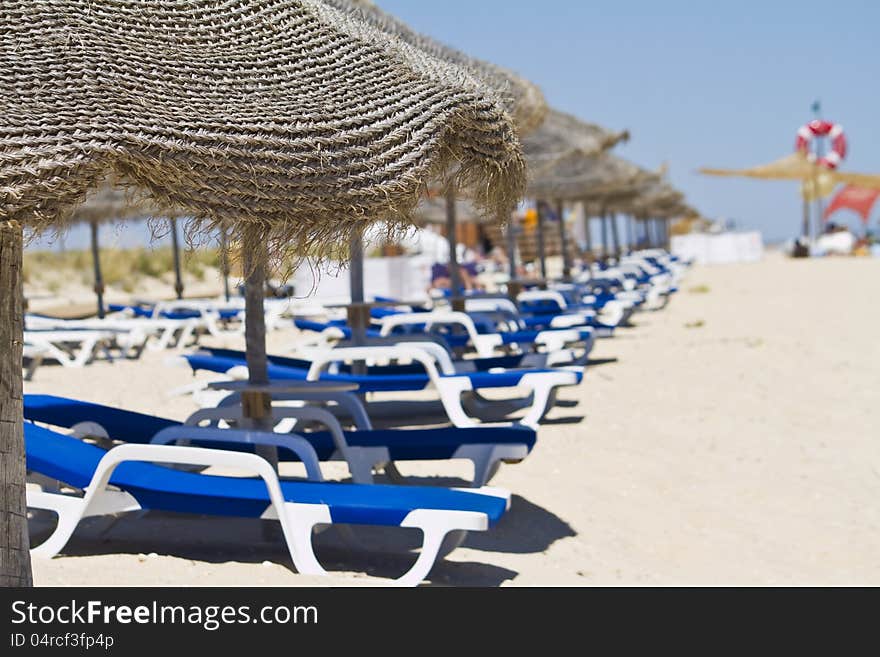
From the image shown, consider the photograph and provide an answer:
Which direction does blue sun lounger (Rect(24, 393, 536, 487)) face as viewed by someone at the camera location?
facing to the right of the viewer

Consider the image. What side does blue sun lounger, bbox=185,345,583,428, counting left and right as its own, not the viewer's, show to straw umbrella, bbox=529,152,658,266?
left

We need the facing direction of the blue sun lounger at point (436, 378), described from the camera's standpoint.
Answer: facing to the right of the viewer

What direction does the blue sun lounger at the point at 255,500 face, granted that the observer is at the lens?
facing to the right of the viewer

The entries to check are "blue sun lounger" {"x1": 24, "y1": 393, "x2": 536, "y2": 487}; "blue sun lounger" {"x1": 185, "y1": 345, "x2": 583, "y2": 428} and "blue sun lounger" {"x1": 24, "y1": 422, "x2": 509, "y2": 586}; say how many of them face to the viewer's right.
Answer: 3

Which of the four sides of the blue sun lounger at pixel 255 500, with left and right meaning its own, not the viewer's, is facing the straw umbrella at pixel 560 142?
left

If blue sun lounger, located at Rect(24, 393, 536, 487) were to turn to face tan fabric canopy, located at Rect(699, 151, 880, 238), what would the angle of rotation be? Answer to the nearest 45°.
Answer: approximately 45° to its left

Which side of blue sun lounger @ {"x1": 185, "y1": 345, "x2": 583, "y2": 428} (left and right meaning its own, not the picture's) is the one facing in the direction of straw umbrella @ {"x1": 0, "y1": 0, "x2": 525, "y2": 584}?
right

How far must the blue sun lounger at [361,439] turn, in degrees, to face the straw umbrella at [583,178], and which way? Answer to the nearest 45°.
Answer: approximately 90° to its left
